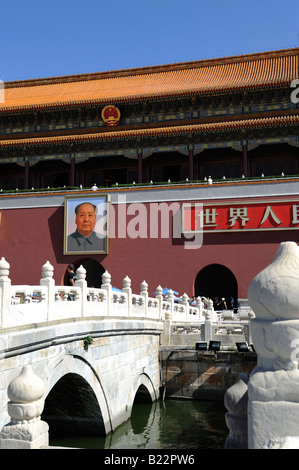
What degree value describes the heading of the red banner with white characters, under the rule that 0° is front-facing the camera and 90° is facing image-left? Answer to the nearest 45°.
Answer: approximately 0°

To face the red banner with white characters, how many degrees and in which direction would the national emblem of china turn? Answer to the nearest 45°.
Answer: approximately 45° to its left

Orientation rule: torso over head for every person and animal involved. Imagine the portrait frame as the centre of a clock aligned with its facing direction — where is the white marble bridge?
The white marble bridge is roughly at 12 o'clock from the portrait frame.

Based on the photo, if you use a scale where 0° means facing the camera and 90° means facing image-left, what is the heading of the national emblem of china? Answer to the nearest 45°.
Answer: approximately 0°

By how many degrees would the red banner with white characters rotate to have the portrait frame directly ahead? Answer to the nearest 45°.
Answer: approximately 90° to its right

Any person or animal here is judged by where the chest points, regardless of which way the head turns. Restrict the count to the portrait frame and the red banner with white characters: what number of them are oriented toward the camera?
2
